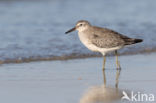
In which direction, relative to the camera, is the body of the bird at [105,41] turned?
to the viewer's left
